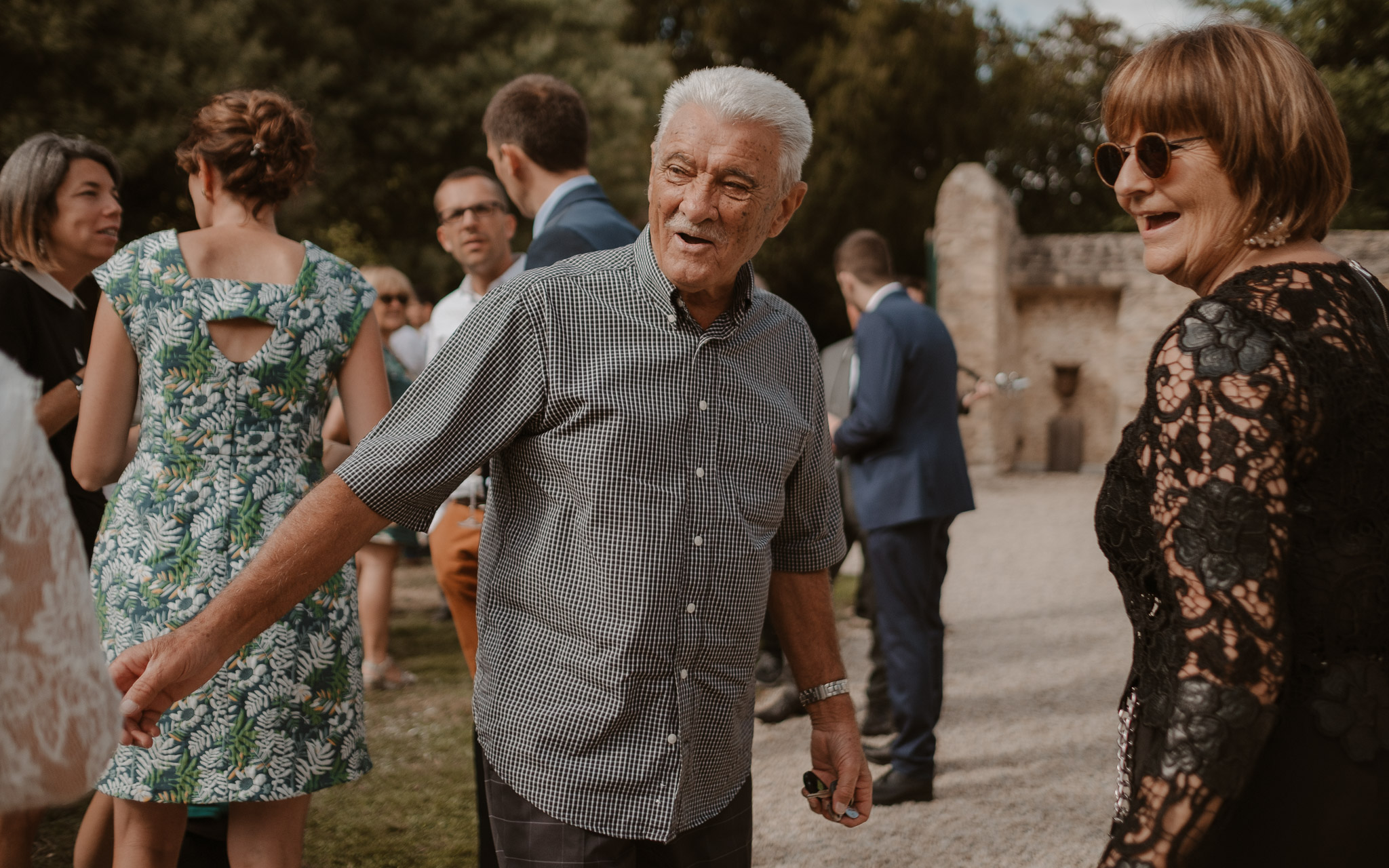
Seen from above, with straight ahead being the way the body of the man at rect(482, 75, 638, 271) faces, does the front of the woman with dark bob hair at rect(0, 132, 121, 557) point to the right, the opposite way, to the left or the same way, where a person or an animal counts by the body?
the opposite way

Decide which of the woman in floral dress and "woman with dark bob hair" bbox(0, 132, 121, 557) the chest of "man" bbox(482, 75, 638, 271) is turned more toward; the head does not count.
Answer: the woman with dark bob hair

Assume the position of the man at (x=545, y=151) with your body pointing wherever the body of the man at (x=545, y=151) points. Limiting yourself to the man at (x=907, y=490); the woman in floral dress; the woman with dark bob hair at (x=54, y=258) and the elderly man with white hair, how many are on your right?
1

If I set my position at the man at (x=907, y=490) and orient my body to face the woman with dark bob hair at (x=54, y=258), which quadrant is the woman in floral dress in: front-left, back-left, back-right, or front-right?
front-left

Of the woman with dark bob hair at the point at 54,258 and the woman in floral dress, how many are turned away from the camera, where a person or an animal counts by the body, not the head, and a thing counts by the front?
1

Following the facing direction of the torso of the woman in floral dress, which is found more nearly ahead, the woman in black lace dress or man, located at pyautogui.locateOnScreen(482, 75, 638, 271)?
the man

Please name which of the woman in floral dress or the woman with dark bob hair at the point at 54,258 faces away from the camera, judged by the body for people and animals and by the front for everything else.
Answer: the woman in floral dress

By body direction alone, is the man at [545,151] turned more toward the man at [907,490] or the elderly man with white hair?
the man

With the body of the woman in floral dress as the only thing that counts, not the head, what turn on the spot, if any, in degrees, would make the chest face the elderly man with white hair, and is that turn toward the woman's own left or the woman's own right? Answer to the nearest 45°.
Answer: approximately 135° to the woman's own right

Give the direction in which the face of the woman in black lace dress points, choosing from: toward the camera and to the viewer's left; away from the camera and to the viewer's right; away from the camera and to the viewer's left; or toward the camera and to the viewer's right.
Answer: toward the camera and to the viewer's left

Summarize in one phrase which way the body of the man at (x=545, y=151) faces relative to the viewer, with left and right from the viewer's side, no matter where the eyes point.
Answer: facing away from the viewer and to the left of the viewer

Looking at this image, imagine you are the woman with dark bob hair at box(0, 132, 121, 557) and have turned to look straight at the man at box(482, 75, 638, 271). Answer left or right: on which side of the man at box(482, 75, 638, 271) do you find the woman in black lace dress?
right

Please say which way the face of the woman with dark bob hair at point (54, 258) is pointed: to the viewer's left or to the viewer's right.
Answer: to the viewer's right

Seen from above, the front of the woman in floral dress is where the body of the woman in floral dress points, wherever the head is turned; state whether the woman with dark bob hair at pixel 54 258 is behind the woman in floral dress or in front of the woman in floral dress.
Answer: in front

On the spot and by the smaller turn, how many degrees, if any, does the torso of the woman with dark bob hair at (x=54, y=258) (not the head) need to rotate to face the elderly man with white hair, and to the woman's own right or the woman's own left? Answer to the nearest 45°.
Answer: approximately 45° to the woman's own right

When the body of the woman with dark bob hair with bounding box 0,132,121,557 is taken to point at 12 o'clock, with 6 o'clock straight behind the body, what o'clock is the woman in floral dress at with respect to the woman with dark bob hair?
The woman in floral dress is roughly at 1 o'clock from the woman with dark bob hair.

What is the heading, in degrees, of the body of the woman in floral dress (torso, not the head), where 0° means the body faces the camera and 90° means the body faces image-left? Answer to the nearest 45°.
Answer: approximately 180°
